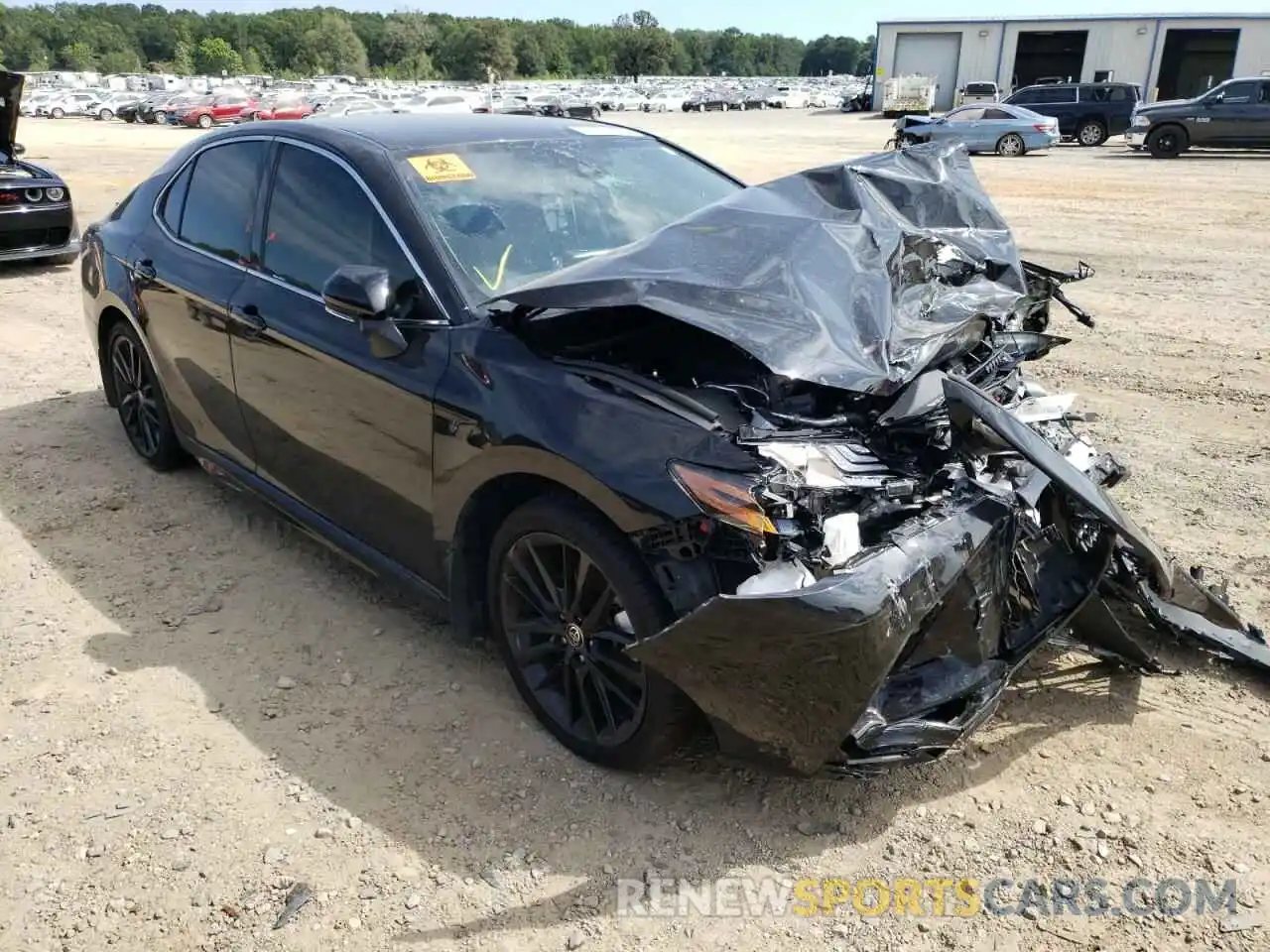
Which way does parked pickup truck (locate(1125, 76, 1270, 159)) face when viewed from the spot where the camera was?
facing to the left of the viewer

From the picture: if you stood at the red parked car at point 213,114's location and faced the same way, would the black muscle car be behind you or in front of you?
in front

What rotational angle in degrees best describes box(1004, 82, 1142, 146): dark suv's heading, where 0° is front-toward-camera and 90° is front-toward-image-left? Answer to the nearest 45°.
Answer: approximately 90°

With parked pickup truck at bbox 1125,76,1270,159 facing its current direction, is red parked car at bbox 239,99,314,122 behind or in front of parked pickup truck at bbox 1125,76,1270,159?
in front

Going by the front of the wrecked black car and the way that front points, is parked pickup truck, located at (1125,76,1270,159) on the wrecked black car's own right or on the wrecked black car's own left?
on the wrecked black car's own left

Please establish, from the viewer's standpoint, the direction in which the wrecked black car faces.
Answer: facing the viewer and to the right of the viewer

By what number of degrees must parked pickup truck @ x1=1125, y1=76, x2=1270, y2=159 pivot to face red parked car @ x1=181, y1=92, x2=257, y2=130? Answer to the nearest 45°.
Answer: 0° — it already faces it

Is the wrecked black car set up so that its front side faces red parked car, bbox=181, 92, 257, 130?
no

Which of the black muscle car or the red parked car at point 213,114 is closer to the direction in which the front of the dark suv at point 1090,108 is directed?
the red parked car

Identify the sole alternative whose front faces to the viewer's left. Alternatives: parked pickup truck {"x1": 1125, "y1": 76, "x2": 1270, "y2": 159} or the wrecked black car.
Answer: the parked pickup truck

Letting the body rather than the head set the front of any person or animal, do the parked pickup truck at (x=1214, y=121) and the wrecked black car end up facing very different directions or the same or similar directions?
very different directions

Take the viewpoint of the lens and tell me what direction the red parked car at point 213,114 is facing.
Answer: facing the viewer and to the left of the viewer
